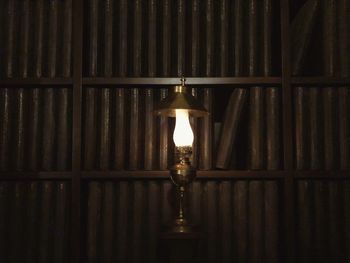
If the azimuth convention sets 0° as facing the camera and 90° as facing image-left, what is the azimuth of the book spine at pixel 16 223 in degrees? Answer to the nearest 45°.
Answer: approximately 0°

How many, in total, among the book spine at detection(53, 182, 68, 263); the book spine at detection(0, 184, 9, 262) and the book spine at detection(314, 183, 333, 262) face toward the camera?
3

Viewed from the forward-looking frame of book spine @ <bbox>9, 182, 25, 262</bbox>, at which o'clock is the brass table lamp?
The brass table lamp is roughly at 10 o'clock from the book spine.

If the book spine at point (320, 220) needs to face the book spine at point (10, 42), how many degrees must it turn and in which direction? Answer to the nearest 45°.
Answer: approximately 90° to its right

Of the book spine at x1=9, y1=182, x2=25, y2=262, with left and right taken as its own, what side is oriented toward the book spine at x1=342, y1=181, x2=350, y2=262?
left

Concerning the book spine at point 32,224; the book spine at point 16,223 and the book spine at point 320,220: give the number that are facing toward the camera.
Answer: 3

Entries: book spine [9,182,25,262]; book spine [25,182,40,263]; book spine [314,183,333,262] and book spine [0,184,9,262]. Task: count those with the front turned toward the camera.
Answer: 4
